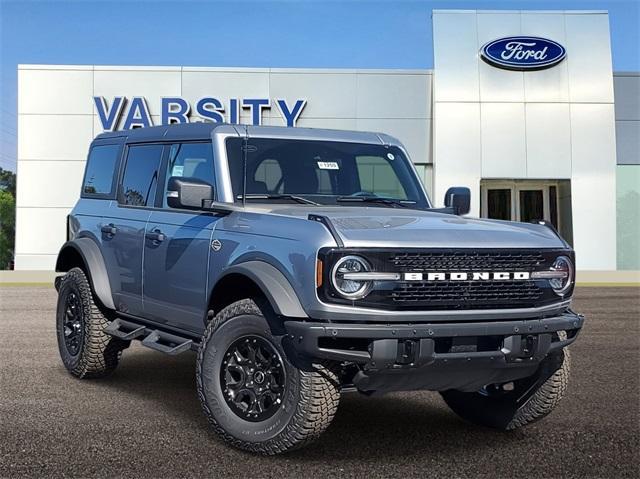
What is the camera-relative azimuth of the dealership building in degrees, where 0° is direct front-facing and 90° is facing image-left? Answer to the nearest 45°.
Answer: approximately 0°

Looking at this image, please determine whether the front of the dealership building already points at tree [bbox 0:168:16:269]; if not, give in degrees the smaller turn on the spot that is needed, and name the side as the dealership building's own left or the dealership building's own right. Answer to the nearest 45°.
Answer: approximately 90° to the dealership building's own right

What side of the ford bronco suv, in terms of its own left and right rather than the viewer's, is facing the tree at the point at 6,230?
back

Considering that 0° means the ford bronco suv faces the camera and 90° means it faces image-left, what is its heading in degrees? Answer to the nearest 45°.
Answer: approximately 315°

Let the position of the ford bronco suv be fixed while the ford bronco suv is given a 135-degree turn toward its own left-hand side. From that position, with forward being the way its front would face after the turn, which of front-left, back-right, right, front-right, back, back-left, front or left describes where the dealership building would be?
front
